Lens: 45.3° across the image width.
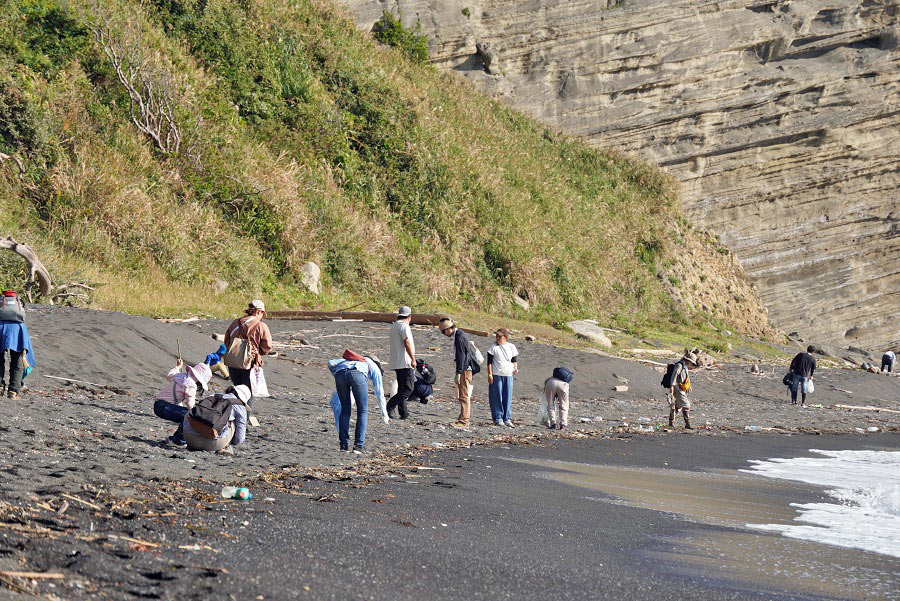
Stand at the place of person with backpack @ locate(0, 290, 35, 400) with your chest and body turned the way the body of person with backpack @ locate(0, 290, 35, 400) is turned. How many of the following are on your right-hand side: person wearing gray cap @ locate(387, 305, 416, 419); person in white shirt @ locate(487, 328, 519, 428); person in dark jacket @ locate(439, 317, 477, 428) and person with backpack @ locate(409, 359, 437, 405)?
4

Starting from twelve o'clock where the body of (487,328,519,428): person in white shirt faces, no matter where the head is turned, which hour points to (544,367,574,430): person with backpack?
The person with backpack is roughly at 9 o'clock from the person in white shirt.

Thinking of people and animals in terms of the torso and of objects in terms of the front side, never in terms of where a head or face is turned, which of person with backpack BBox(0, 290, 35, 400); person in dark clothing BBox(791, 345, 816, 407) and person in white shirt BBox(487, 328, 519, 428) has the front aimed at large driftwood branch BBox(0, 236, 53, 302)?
the person with backpack

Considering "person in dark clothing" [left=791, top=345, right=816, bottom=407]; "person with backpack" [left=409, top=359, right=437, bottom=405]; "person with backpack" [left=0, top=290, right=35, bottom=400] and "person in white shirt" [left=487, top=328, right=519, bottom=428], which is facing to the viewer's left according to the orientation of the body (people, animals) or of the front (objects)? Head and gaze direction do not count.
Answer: "person with backpack" [left=409, top=359, right=437, bottom=405]

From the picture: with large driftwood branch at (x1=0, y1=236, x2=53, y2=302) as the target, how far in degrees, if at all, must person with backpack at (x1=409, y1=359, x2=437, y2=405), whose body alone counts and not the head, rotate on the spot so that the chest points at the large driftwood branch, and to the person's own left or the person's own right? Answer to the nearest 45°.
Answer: approximately 45° to the person's own right

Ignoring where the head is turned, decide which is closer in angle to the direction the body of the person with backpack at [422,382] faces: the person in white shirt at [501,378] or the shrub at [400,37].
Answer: the shrub

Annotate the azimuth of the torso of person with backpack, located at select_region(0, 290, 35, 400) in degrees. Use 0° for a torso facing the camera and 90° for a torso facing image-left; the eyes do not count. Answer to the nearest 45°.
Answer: approximately 180°

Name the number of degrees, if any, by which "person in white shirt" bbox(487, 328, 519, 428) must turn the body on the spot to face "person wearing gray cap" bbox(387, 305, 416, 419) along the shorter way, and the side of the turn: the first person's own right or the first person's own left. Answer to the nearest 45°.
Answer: approximately 45° to the first person's own right

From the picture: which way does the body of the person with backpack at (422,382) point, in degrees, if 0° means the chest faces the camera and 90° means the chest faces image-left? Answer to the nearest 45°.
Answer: approximately 90°

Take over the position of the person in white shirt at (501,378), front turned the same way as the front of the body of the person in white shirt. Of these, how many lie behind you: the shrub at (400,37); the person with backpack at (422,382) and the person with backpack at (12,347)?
1
